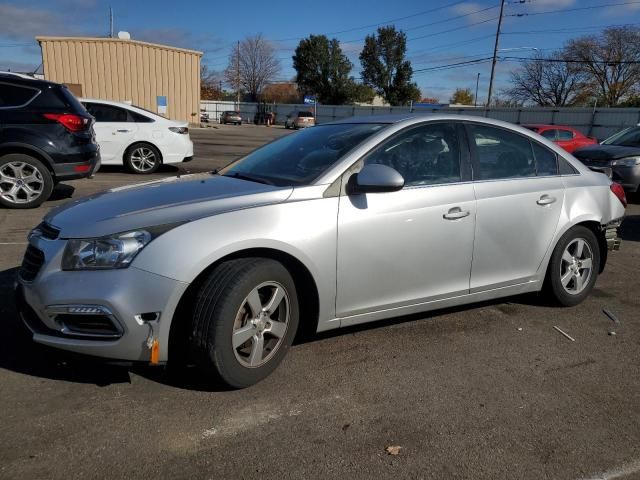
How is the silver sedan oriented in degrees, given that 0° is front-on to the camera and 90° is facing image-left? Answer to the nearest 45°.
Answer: approximately 45°

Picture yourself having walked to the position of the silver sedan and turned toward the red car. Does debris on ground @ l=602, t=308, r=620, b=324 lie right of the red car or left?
right

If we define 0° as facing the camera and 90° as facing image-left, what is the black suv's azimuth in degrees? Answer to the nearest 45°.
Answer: approximately 90°

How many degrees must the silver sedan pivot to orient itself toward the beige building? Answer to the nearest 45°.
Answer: approximately 135° to its right

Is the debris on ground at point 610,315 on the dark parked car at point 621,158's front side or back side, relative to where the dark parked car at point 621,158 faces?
on the front side

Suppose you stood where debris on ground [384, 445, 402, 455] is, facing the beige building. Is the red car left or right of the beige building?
right

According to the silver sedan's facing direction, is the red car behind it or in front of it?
behind

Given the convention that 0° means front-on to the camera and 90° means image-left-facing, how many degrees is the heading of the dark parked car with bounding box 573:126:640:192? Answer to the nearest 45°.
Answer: approximately 45°

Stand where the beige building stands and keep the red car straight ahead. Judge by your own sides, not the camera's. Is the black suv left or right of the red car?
right

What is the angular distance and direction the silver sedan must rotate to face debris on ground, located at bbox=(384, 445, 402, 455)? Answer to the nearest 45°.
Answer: approximately 90° to its left
